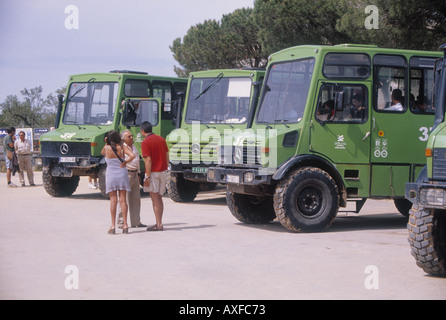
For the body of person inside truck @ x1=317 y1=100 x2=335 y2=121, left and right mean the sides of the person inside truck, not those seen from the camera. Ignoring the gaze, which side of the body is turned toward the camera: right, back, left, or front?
left

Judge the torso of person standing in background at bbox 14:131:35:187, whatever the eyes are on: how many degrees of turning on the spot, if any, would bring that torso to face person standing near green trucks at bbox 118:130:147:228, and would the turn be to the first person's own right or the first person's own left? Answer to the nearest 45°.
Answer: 0° — they already face them

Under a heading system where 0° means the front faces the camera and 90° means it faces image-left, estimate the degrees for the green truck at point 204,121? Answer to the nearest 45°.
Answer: approximately 45°

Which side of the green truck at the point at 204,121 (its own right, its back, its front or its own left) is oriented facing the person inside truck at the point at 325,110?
left

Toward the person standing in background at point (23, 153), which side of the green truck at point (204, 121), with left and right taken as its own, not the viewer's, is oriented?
right

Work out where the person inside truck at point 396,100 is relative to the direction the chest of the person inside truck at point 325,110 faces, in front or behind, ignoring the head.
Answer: behind

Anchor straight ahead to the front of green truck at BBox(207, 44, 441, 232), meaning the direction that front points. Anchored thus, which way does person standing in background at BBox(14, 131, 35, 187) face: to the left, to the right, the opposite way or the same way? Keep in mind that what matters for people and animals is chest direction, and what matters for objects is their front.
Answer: to the left

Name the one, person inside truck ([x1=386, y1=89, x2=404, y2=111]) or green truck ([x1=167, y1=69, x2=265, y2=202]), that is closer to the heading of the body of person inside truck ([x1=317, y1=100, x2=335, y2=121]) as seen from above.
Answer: the green truck

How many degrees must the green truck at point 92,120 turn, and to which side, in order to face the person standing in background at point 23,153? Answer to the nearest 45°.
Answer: approximately 90° to its right
